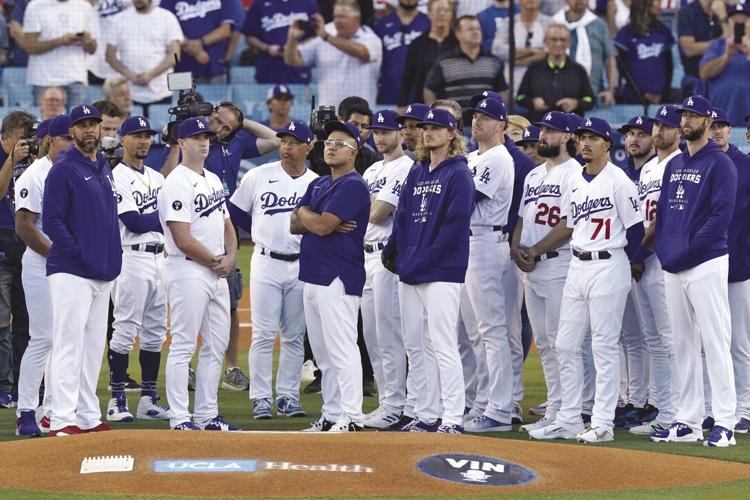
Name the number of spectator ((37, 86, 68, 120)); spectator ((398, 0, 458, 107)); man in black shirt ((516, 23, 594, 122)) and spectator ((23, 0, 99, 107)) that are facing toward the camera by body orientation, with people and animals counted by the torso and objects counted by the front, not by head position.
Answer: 4

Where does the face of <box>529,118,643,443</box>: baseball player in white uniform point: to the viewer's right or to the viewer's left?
to the viewer's left

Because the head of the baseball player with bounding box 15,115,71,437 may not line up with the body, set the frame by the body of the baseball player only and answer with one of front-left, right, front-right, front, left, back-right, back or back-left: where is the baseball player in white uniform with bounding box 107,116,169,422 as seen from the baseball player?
left

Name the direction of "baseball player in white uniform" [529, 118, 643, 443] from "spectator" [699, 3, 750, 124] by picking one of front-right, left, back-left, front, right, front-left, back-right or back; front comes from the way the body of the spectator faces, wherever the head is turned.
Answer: front

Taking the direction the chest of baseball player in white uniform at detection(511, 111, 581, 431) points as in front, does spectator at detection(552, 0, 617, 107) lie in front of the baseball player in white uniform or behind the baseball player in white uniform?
behind

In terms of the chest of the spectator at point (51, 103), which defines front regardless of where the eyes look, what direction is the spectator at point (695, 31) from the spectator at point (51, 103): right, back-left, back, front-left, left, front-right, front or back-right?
left

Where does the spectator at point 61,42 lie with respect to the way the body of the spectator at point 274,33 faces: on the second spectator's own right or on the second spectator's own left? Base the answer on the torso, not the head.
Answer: on the second spectator's own right

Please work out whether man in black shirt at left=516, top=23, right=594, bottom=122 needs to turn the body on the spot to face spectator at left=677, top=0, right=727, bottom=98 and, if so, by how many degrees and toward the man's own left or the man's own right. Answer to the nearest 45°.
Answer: approximately 135° to the man's own left

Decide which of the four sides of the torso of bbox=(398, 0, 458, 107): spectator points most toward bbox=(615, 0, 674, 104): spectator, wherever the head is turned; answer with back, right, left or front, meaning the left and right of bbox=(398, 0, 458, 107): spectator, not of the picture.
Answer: left

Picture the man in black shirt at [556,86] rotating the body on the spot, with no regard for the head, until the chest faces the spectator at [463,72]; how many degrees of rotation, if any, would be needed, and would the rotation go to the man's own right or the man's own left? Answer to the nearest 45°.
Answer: approximately 90° to the man's own right

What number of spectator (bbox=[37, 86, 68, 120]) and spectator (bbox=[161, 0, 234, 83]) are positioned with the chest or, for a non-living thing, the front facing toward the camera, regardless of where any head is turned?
2

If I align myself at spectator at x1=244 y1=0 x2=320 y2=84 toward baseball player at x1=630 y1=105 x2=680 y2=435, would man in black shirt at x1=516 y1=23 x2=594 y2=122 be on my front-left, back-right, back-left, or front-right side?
front-left

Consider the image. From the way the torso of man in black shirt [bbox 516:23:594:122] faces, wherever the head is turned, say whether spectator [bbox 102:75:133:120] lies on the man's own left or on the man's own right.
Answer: on the man's own right

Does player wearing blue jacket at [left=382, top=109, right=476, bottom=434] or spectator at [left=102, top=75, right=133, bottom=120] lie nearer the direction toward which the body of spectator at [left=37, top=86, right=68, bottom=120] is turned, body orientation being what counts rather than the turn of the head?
the player wearing blue jacket

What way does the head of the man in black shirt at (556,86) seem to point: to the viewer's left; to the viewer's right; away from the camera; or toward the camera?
toward the camera

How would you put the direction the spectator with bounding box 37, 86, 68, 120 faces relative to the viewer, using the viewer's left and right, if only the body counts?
facing the viewer

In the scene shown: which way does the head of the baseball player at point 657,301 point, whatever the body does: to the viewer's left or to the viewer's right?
to the viewer's left

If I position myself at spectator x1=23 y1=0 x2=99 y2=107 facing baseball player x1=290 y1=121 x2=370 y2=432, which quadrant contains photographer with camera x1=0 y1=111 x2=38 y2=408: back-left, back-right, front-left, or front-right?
front-right
